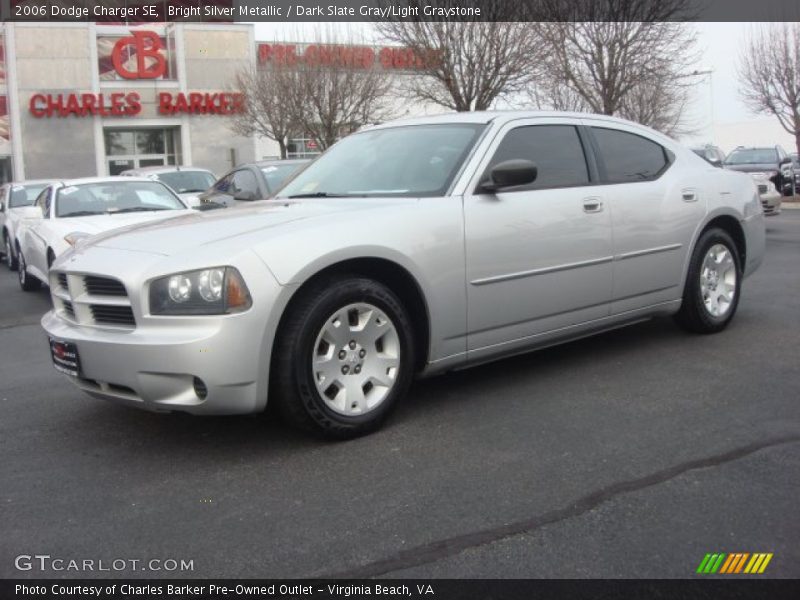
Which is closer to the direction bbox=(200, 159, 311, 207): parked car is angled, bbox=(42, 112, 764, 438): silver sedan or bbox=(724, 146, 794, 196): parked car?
the silver sedan

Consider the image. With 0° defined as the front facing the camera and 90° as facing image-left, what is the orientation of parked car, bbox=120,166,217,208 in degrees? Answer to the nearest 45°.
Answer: approximately 315°

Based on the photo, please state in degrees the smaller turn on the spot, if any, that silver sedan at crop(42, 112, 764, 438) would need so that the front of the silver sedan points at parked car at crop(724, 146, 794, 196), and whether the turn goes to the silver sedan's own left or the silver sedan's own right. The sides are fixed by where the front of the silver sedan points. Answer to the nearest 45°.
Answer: approximately 180°

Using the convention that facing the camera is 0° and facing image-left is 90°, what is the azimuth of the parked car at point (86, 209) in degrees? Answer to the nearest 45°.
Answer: approximately 315°

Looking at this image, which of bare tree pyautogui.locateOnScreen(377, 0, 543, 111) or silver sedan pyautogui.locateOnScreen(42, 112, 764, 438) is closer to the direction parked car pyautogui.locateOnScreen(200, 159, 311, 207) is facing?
the silver sedan

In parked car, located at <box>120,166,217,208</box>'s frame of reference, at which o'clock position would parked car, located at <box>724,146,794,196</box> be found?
parked car, located at <box>724,146,794,196</box> is roughly at 10 o'clock from parked car, located at <box>120,166,217,208</box>.

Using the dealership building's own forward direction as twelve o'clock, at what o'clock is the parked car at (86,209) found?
The parked car is roughly at 12 o'clock from the dealership building.
